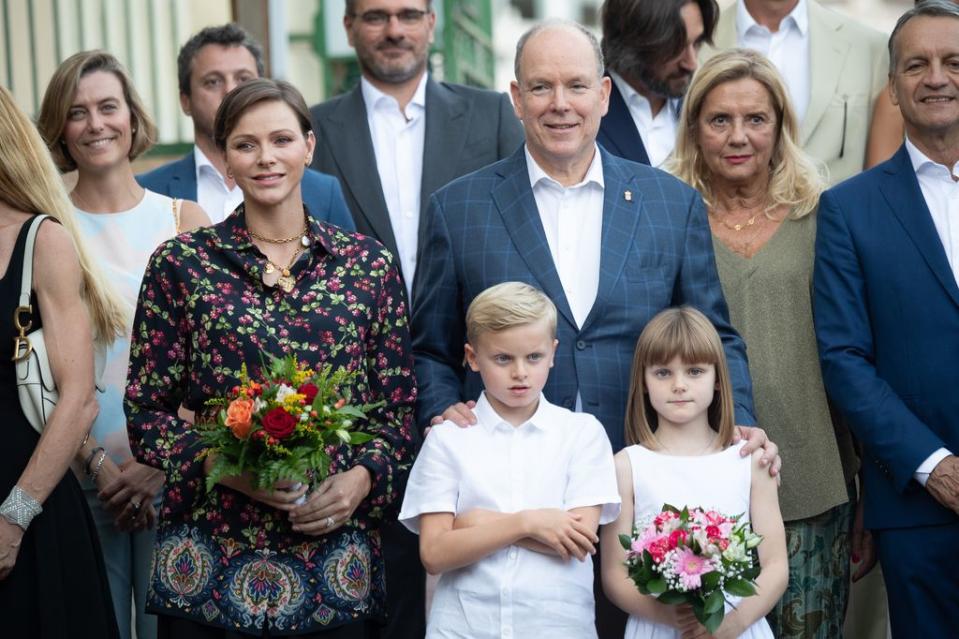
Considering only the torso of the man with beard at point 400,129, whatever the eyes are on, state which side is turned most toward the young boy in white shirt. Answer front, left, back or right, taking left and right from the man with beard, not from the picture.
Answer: front

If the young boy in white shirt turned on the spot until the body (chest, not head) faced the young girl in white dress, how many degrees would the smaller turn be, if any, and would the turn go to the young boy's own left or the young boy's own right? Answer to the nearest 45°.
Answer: approximately 90° to the young boy's own left

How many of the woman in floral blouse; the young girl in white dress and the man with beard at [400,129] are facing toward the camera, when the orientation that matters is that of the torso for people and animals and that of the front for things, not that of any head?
3

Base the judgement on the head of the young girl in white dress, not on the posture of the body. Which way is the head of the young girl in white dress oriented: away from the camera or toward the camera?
toward the camera

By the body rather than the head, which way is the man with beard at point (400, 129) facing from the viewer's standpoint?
toward the camera

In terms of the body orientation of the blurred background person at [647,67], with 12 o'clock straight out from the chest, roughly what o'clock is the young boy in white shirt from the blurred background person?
The young boy in white shirt is roughly at 2 o'clock from the blurred background person.

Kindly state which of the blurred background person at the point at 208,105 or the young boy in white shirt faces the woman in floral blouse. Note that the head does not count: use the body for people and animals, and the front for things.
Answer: the blurred background person

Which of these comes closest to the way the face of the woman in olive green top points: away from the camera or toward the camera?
toward the camera

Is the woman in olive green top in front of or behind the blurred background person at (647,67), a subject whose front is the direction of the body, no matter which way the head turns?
in front

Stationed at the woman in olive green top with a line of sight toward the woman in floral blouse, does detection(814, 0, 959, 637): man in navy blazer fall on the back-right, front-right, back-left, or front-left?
back-left

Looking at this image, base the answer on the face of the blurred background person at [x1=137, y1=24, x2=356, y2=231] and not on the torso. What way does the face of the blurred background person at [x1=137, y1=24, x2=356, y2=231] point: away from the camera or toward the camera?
toward the camera

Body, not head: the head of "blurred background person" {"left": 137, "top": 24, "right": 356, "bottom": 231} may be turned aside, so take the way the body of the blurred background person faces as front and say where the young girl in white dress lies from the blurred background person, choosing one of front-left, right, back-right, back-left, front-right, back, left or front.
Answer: front-left

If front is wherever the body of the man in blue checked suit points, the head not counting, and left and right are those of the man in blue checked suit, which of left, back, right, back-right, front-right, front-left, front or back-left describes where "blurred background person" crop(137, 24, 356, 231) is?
back-right

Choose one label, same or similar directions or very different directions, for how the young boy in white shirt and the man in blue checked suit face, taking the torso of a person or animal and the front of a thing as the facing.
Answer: same or similar directions

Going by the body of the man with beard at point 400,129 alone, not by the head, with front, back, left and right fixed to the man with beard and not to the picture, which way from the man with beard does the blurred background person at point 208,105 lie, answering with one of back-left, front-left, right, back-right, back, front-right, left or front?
right

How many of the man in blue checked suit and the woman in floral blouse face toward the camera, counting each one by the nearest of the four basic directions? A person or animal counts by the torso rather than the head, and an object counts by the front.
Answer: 2

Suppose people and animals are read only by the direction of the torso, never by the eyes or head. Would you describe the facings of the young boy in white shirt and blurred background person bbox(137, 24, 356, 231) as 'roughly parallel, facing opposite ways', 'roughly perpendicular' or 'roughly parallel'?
roughly parallel

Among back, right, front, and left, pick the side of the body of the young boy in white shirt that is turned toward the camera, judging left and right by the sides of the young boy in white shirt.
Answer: front

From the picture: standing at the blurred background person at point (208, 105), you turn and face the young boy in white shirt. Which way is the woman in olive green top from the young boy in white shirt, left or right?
left
